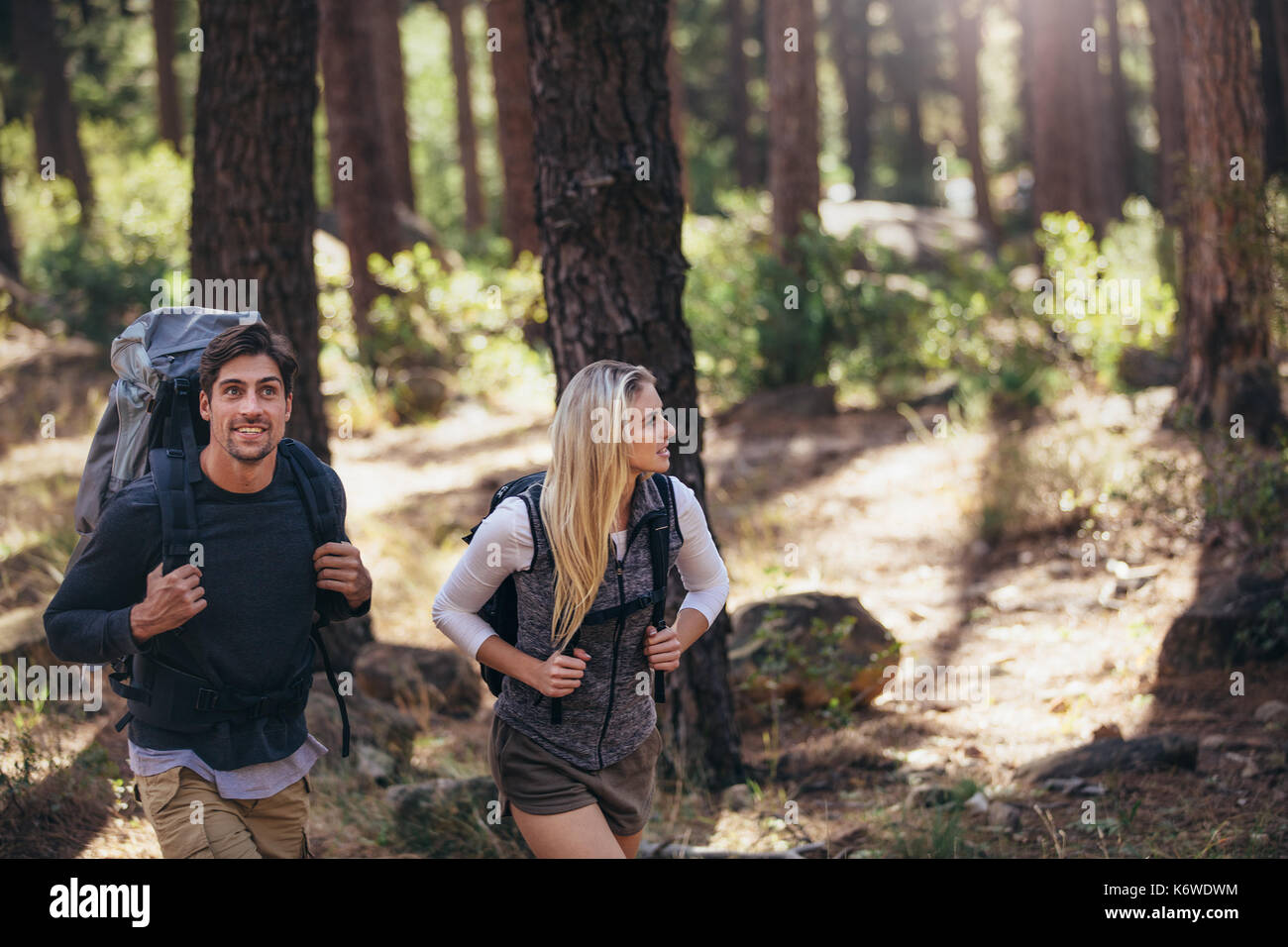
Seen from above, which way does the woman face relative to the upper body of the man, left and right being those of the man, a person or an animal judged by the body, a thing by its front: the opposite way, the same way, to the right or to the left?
the same way

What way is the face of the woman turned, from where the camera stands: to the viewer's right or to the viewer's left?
to the viewer's right

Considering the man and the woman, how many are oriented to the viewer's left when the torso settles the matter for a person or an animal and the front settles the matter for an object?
0

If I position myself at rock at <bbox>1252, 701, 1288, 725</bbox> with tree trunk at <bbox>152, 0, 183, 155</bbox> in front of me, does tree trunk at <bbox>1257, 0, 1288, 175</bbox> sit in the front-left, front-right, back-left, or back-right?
front-right

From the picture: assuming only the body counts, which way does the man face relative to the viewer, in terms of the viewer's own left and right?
facing the viewer and to the right of the viewer

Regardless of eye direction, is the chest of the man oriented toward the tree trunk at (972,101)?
no

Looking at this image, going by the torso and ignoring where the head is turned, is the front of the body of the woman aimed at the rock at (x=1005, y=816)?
no

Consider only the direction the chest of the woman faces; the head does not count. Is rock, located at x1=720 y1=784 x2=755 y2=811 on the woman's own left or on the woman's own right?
on the woman's own left

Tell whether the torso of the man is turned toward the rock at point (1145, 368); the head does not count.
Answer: no

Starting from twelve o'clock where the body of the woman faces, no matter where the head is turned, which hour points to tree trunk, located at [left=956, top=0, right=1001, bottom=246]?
The tree trunk is roughly at 8 o'clock from the woman.

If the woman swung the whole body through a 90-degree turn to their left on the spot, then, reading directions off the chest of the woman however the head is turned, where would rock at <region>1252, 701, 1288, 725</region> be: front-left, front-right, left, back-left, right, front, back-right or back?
front
